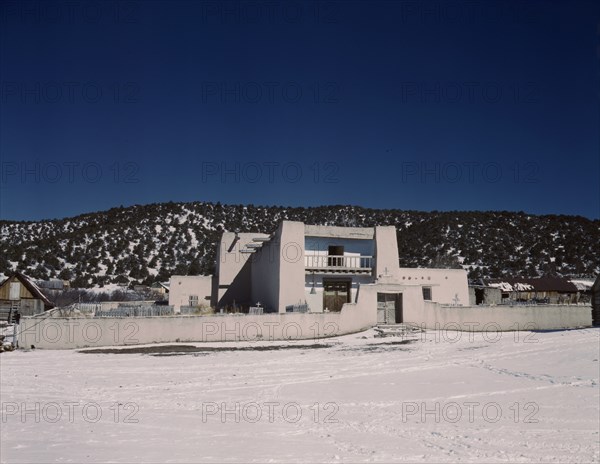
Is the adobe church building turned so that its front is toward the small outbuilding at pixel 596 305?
no

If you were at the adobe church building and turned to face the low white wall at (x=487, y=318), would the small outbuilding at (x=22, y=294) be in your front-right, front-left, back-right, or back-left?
back-right

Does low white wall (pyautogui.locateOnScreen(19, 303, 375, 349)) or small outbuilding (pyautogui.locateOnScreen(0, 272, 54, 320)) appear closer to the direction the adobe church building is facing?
the low white wall

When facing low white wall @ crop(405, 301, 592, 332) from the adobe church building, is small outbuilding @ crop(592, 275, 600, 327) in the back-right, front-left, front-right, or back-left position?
front-left

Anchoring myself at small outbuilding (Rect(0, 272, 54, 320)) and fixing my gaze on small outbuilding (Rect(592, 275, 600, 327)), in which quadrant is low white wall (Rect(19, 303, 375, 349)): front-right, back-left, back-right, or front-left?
front-right

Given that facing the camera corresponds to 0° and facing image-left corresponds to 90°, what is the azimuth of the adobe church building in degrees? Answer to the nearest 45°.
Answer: approximately 0°

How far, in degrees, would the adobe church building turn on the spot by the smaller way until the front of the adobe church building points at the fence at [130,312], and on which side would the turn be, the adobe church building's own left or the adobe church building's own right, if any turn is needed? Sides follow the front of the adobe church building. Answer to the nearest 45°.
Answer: approximately 45° to the adobe church building's own right

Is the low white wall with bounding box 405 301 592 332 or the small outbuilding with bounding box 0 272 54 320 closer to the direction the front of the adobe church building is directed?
the low white wall

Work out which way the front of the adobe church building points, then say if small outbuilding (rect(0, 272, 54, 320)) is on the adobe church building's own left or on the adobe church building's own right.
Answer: on the adobe church building's own right

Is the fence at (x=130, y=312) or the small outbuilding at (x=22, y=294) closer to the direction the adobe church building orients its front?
the fence

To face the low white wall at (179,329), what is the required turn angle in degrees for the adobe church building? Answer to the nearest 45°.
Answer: approximately 45° to its right
